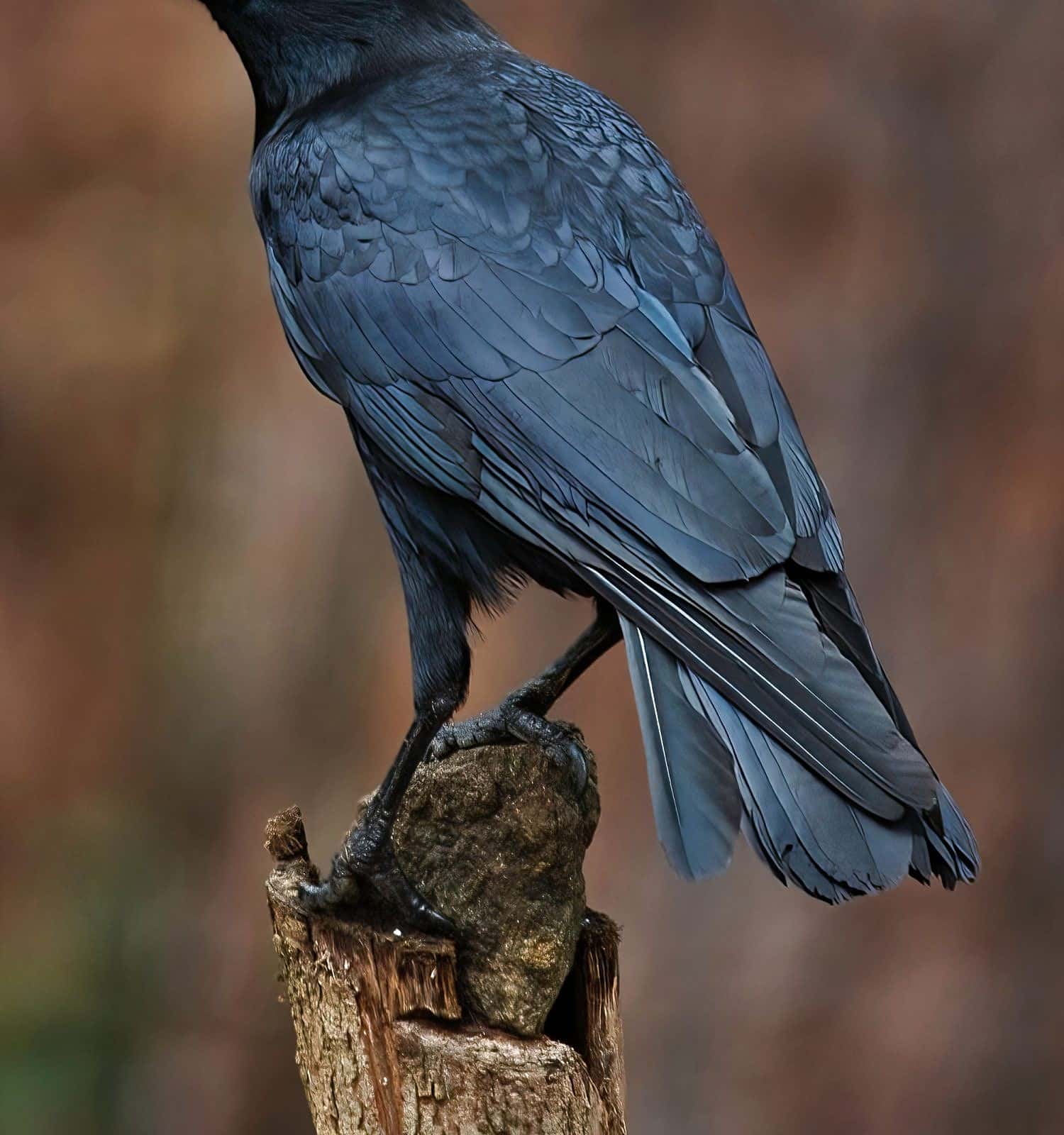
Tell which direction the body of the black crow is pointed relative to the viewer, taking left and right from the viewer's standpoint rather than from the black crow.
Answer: facing away from the viewer and to the left of the viewer
